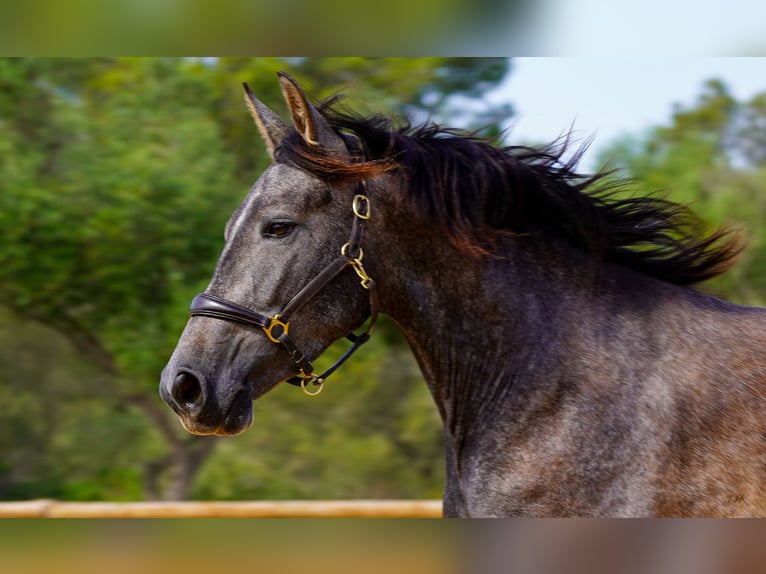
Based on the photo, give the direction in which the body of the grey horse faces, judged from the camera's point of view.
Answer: to the viewer's left
